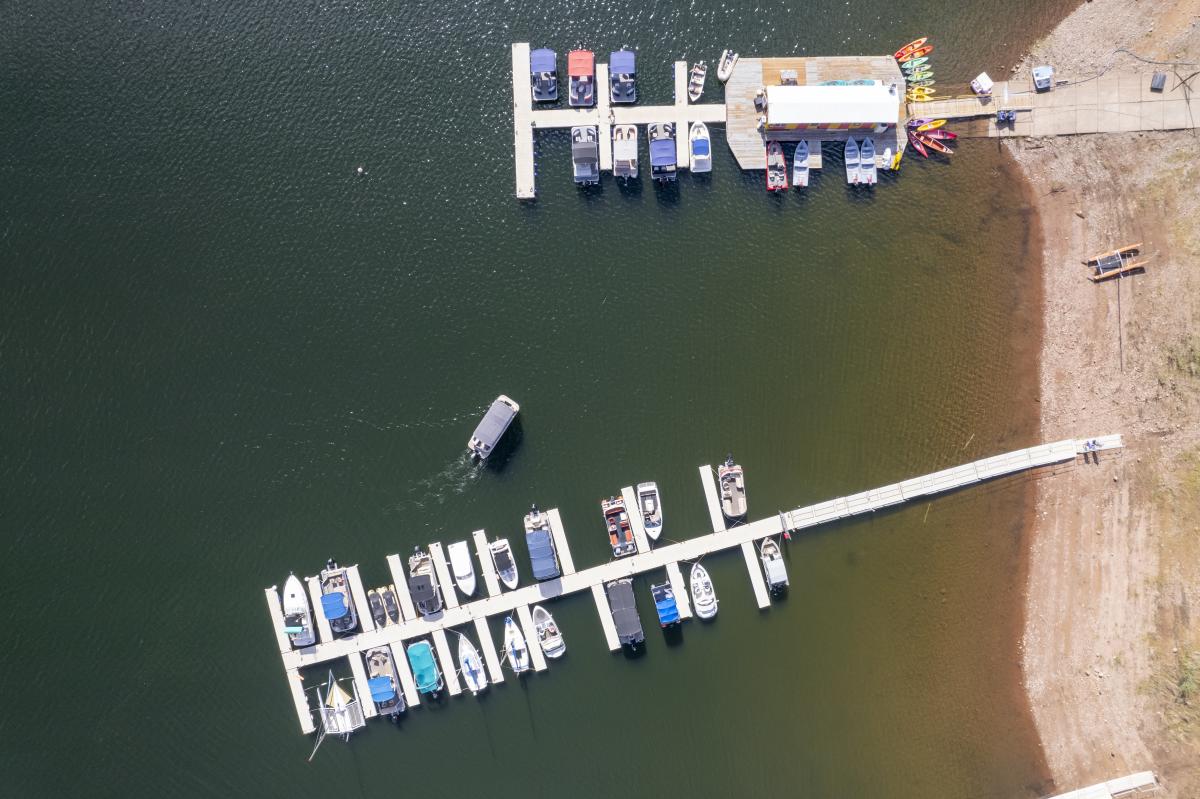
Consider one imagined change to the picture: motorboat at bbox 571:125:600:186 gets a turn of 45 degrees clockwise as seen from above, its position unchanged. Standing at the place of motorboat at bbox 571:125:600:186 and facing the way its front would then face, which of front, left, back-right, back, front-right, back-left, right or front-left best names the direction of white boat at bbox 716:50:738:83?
front-right

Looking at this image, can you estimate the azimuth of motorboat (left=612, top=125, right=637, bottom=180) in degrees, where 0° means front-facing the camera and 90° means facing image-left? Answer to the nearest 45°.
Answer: approximately 180°

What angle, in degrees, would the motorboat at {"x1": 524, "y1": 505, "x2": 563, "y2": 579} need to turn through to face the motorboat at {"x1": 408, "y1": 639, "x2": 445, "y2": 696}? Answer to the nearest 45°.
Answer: approximately 90° to its right

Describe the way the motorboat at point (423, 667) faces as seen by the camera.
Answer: facing away from the viewer

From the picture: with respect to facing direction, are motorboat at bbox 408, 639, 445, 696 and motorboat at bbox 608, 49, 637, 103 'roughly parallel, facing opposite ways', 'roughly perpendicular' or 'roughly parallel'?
roughly parallel, facing opposite ways

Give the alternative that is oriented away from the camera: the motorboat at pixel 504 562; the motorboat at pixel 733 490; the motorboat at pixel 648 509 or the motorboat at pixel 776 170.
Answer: the motorboat at pixel 776 170

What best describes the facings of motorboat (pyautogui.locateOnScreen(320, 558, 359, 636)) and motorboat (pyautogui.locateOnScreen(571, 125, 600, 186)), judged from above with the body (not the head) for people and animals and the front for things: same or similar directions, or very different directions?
very different directions

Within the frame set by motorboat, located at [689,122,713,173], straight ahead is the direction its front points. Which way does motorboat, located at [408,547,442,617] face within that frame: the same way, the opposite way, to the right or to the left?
the opposite way

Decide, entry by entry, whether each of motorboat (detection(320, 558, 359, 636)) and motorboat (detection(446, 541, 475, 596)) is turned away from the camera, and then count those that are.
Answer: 0
